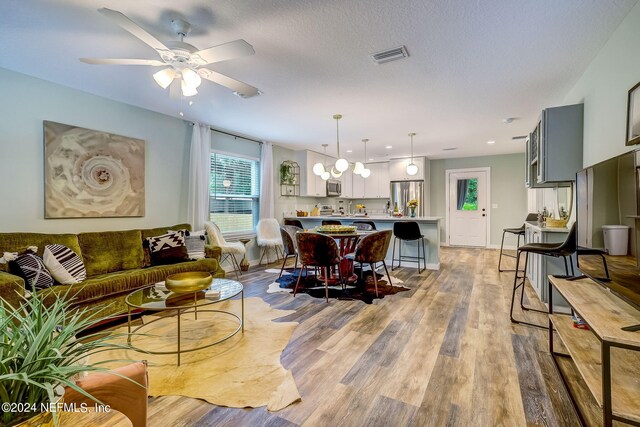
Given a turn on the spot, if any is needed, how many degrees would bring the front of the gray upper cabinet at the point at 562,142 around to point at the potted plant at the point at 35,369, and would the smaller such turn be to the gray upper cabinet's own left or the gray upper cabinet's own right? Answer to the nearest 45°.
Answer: approximately 90° to the gray upper cabinet's own left

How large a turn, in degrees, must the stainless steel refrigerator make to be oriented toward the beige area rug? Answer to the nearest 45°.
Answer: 0° — it already faces it

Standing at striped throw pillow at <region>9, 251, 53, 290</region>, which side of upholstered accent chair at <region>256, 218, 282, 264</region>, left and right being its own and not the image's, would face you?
right

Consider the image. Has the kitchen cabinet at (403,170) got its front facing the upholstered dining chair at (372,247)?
yes

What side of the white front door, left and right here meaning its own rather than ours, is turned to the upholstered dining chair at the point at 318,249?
front

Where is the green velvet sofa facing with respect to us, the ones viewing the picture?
facing the viewer and to the right of the viewer

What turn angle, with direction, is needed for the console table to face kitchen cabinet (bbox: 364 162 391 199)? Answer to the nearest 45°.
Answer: approximately 45° to its right

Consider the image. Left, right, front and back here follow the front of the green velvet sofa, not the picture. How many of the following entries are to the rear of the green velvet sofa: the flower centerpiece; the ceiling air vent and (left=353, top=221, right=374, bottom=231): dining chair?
0

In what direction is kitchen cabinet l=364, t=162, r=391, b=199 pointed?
toward the camera

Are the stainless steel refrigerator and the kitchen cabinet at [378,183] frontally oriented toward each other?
no

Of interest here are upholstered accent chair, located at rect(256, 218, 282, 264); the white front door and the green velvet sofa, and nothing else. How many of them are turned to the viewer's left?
0

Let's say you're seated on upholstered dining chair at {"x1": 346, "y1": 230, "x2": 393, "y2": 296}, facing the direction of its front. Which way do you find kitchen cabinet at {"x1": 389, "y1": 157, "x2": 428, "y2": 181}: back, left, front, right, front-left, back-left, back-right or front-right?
front-right

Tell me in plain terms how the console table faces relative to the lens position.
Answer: facing to the left of the viewer

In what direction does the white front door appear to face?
toward the camera

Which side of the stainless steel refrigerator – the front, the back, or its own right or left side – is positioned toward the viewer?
front
